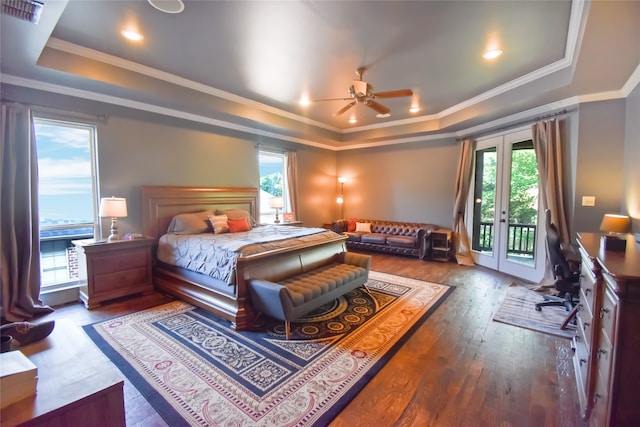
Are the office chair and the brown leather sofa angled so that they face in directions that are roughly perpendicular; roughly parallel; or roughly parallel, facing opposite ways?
roughly perpendicular

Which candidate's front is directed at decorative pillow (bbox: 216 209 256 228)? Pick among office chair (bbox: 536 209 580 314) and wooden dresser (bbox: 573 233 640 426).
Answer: the wooden dresser

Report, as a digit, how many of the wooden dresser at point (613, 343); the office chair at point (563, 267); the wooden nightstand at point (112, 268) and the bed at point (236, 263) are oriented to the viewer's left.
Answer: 1

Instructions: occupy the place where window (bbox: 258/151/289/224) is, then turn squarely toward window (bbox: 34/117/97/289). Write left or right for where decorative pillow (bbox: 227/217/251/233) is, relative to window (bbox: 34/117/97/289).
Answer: left

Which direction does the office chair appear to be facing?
to the viewer's right

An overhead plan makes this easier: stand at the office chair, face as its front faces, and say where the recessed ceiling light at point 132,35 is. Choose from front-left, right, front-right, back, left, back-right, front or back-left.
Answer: back-right

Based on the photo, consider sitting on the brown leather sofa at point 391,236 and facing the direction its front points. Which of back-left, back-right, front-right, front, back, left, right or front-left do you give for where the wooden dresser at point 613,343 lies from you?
front-left

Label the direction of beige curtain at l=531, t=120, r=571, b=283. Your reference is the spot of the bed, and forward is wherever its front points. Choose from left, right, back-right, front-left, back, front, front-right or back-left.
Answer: front-left

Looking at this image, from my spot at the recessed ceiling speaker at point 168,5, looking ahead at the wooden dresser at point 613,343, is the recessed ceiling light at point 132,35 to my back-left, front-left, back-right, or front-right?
back-left

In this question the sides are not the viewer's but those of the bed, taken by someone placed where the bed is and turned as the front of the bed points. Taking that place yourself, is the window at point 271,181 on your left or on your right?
on your left

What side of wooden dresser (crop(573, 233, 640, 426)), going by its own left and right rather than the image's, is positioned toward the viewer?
left

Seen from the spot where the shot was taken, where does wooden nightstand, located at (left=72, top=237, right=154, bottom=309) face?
facing the viewer and to the right of the viewer

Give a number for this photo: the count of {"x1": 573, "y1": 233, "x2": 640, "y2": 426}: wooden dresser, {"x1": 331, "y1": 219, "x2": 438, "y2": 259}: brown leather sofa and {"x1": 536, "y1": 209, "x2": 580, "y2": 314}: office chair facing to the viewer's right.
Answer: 1

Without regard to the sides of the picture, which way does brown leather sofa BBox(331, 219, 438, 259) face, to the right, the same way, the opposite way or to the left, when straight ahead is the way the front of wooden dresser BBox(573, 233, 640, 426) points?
to the left

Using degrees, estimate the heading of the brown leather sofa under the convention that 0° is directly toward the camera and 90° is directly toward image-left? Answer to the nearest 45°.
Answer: approximately 45°
